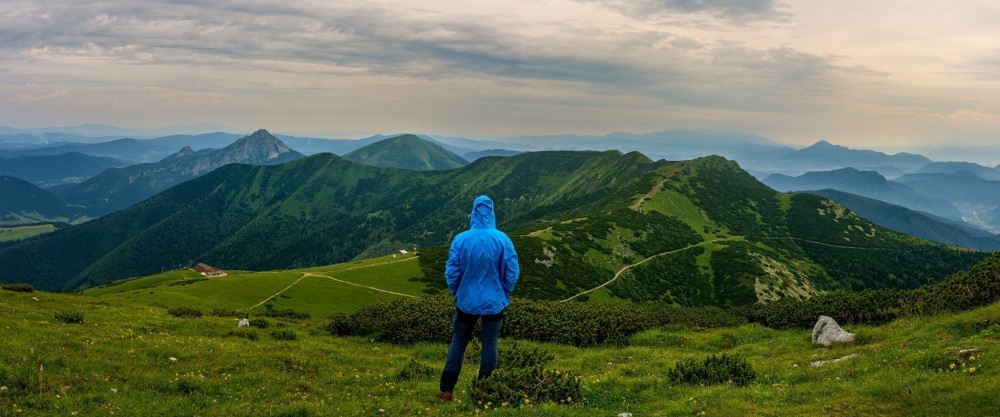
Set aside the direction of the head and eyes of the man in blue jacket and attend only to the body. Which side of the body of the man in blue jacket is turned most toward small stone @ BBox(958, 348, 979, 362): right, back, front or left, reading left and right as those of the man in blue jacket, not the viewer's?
right

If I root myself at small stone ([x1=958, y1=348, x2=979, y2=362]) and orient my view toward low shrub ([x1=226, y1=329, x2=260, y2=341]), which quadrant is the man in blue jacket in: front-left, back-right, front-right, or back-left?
front-left

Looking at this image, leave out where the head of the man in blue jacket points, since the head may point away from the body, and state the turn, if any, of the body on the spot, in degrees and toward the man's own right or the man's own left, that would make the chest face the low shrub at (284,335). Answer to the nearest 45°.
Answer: approximately 45° to the man's own left

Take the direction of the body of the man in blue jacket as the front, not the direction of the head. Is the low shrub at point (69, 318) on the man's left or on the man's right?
on the man's left

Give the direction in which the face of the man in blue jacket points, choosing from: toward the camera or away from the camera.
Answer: away from the camera

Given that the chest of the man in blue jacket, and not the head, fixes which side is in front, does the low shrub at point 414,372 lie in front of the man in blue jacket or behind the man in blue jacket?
in front

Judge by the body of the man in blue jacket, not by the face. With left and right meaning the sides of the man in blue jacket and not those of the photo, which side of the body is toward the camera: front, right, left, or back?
back
